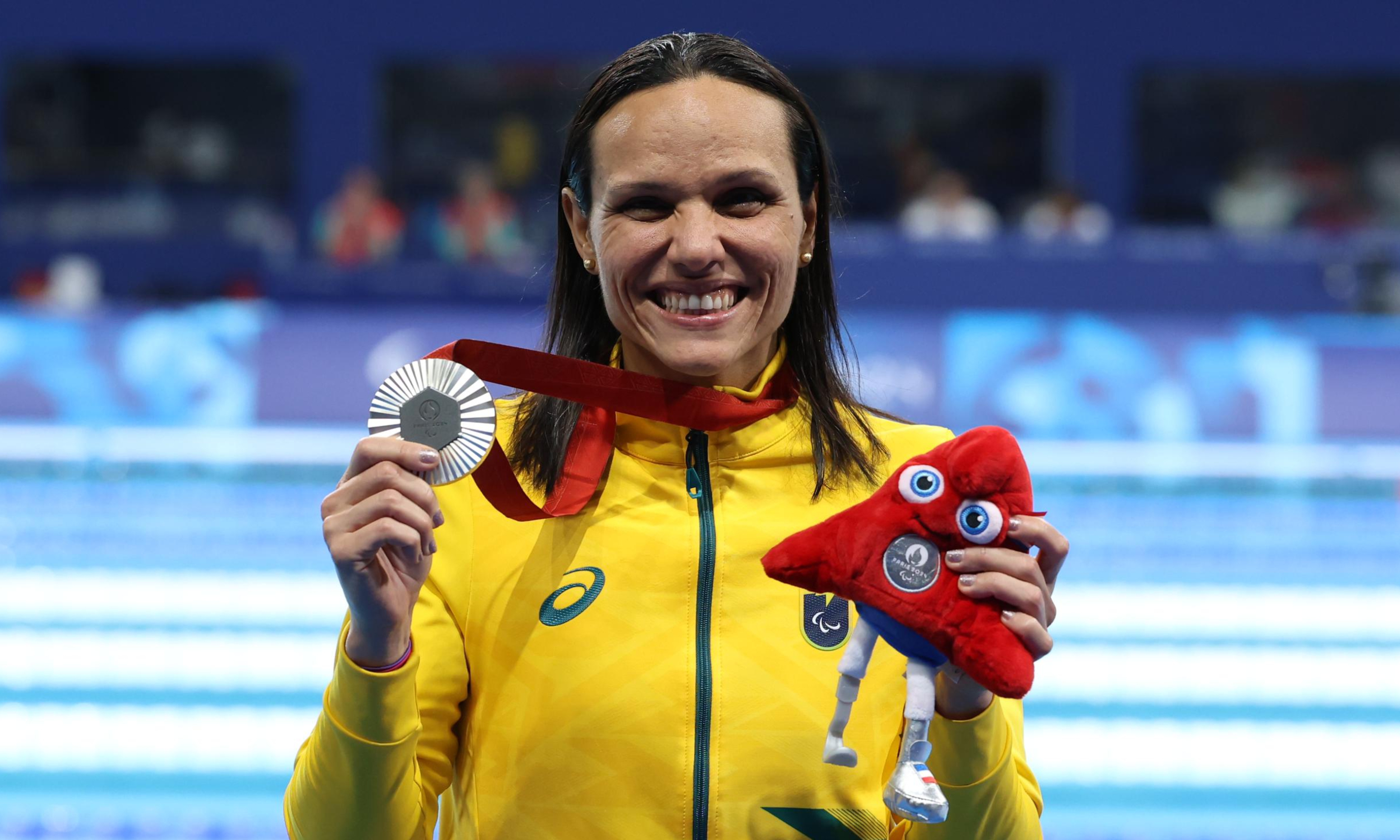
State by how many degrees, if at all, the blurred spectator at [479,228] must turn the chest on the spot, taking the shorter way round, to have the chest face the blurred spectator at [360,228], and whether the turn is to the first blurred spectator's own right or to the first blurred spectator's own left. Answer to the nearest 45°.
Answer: approximately 90° to the first blurred spectator's own right

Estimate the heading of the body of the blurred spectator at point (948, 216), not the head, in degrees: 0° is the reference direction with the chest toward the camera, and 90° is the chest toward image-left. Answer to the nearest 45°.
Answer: approximately 0°

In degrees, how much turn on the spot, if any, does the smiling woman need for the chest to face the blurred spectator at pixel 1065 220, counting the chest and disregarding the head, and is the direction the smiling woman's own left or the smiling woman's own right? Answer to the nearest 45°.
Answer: approximately 180°

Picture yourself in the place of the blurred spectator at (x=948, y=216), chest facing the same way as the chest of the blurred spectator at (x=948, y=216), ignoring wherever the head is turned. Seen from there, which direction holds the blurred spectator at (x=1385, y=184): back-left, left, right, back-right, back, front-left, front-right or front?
back-left

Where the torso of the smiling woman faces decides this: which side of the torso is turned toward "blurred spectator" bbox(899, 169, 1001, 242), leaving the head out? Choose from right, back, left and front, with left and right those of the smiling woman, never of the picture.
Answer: back

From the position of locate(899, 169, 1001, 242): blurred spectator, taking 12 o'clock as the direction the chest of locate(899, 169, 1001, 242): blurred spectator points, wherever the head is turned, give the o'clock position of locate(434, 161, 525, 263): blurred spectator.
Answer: locate(434, 161, 525, 263): blurred spectator is roughly at 3 o'clock from locate(899, 169, 1001, 242): blurred spectator.

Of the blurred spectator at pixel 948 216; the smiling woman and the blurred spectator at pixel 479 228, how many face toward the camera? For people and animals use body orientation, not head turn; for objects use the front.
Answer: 3

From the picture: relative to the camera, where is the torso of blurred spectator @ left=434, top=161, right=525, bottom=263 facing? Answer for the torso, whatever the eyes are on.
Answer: toward the camera

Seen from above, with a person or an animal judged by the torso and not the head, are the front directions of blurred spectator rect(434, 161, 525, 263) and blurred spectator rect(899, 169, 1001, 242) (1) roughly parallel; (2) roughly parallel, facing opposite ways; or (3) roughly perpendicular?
roughly parallel

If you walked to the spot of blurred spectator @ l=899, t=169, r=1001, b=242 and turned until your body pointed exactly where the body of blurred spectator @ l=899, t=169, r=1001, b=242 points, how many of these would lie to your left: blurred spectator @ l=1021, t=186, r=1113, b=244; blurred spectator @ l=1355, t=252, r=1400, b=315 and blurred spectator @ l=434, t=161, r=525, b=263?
2

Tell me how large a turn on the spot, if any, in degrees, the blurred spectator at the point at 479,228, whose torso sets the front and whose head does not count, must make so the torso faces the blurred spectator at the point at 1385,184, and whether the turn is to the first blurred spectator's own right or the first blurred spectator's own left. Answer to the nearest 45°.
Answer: approximately 90° to the first blurred spectator's own left

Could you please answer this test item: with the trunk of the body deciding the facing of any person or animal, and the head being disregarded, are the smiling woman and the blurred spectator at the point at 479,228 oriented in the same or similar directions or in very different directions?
same or similar directions

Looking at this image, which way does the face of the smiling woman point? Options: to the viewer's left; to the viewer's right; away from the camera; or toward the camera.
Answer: toward the camera
